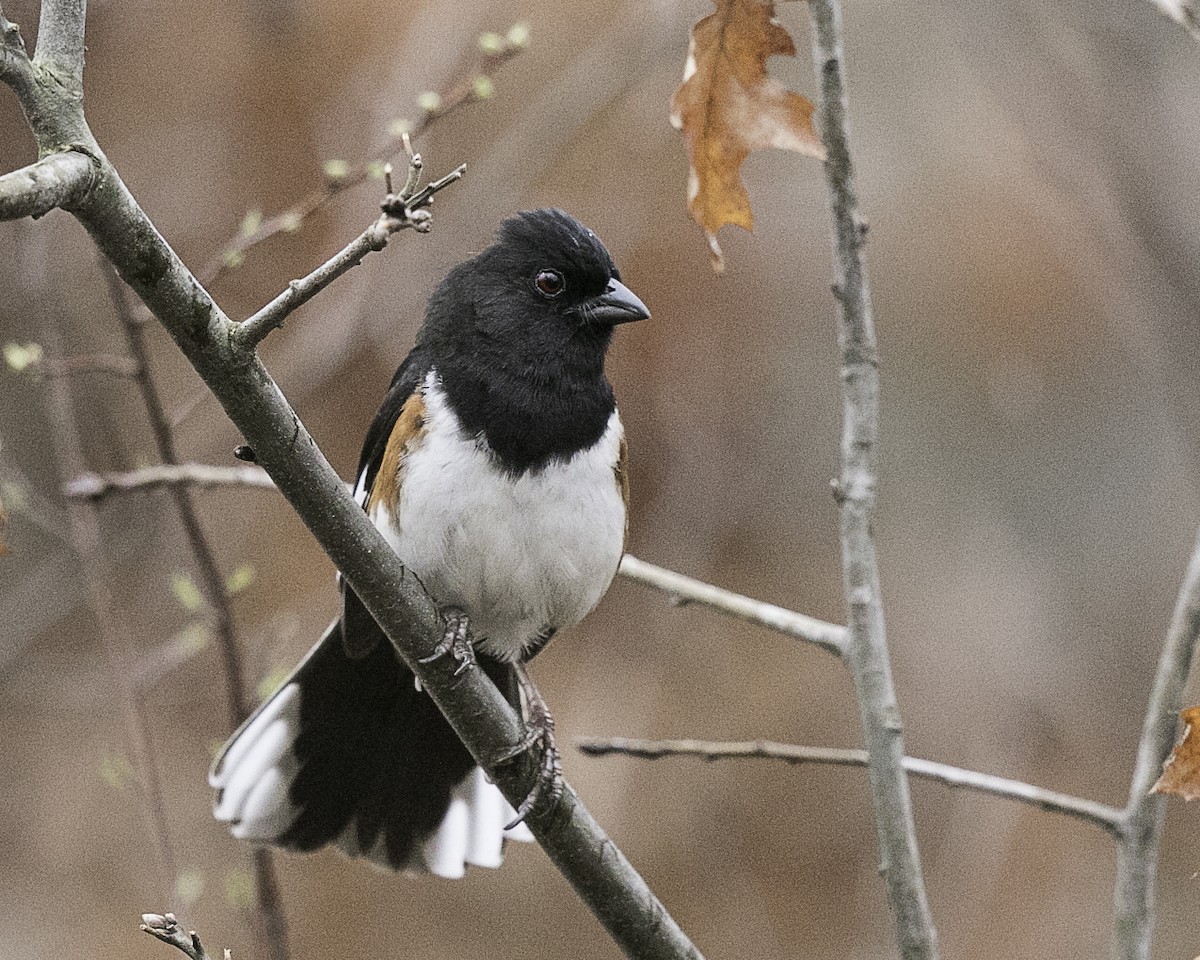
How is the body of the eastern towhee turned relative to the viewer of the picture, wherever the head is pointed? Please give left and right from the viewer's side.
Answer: facing the viewer and to the right of the viewer
